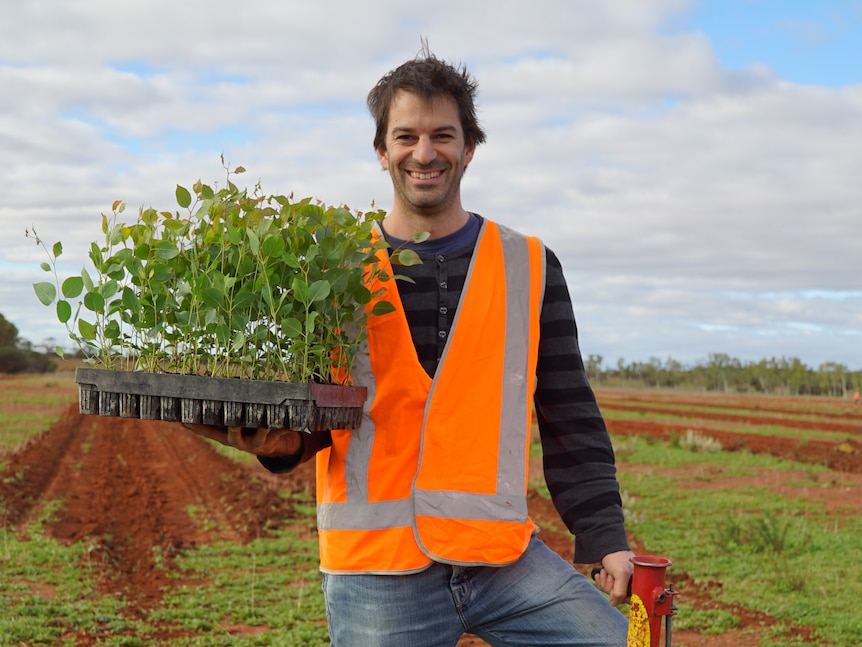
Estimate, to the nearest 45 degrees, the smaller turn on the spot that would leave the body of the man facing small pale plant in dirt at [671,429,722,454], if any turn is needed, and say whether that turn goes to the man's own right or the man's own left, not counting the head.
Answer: approximately 180°

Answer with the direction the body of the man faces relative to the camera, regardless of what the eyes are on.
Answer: toward the camera
